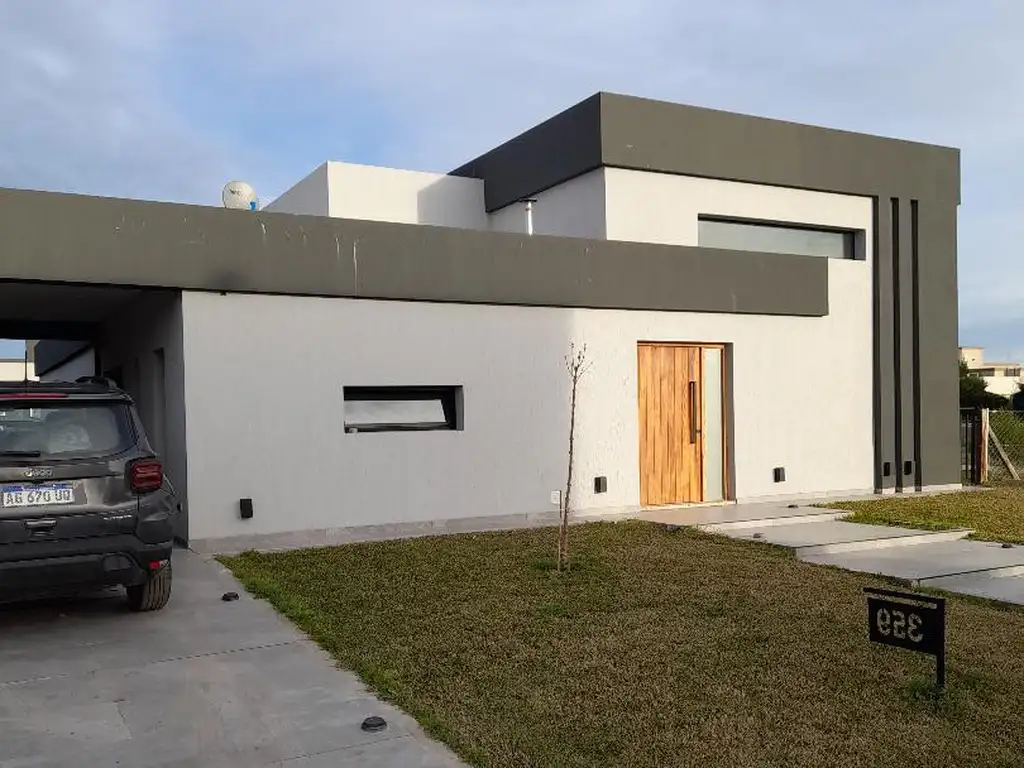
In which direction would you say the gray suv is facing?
away from the camera

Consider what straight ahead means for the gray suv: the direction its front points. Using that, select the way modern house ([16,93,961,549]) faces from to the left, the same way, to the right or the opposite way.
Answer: the opposite way

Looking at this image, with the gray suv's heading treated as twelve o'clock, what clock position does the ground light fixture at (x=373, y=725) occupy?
The ground light fixture is roughly at 5 o'clock from the gray suv.

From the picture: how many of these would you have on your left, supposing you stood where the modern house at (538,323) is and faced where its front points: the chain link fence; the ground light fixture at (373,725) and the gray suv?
1

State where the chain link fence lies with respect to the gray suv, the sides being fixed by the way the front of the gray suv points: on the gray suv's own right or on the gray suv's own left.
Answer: on the gray suv's own right

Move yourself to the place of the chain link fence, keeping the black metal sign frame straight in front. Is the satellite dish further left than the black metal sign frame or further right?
right

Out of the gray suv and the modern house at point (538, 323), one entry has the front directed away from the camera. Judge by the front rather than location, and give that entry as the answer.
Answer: the gray suv

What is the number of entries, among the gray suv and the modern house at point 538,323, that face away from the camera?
1

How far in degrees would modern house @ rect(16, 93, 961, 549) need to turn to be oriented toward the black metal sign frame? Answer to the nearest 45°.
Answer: approximately 45° to its right

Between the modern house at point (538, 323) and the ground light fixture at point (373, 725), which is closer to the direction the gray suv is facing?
the modern house

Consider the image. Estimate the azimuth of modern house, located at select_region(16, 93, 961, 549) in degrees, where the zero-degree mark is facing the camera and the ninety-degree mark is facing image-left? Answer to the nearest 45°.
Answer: approximately 315°

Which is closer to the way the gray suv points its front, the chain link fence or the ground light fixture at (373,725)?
the chain link fence

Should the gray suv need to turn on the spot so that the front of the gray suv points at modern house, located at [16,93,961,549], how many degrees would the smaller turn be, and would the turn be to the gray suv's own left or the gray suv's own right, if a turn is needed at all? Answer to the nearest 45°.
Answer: approximately 45° to the gray suv's own right

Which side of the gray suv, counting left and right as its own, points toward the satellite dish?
front

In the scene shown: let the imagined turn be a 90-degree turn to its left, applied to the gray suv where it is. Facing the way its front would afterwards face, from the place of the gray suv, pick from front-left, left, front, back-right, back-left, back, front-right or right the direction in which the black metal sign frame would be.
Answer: back-left

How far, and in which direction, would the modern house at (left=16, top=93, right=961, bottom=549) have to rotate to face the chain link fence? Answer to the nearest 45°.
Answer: approximately 90° to its left
